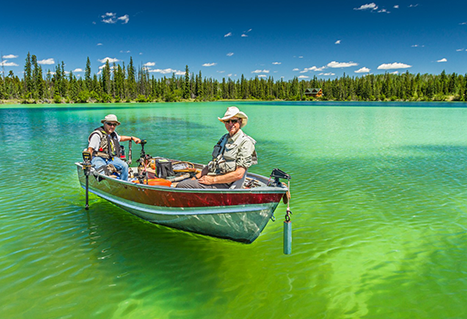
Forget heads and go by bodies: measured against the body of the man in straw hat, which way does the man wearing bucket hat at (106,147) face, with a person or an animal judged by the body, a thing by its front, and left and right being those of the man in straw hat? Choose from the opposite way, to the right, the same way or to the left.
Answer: to the left

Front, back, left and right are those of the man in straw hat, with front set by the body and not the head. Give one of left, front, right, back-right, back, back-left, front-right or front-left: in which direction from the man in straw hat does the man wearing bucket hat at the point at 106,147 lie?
right

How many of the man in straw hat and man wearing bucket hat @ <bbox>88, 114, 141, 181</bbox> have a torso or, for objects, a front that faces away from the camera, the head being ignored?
0

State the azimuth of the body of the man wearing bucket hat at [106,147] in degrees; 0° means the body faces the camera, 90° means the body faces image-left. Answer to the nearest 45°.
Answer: approximately 315°
